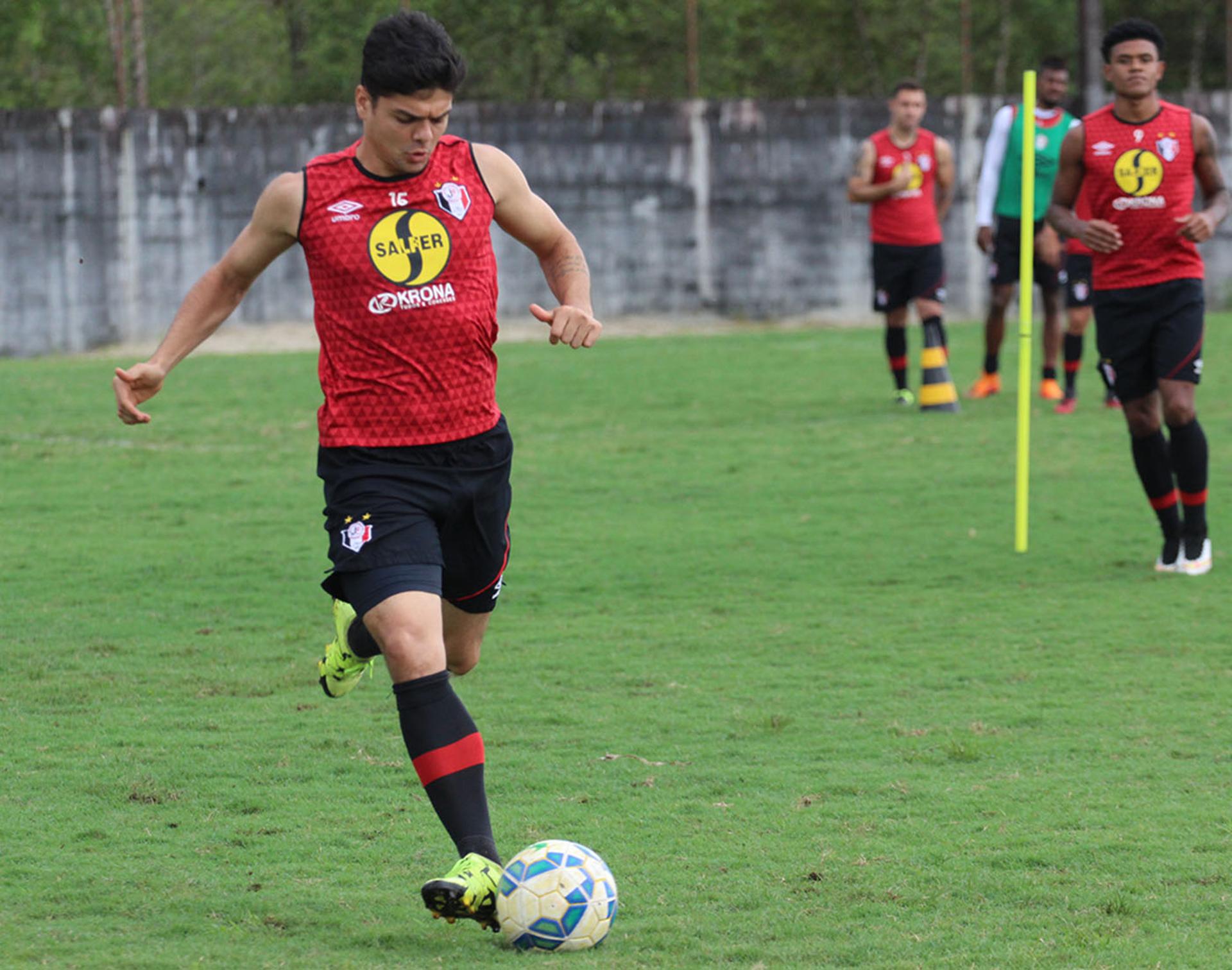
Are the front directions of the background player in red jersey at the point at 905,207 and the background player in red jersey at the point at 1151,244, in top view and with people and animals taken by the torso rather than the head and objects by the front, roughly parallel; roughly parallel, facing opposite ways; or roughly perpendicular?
roughly parallel

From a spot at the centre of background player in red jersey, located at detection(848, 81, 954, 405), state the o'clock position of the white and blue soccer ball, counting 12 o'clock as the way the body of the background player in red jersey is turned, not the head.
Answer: The white and blue soccer ball is roughly at 12 o'clock from the background player in red jersey.

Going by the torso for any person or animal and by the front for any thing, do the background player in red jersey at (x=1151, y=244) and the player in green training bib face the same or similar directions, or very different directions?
same or similar directions

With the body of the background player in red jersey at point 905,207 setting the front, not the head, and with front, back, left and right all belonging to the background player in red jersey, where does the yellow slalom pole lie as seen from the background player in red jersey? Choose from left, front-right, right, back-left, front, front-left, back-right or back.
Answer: front

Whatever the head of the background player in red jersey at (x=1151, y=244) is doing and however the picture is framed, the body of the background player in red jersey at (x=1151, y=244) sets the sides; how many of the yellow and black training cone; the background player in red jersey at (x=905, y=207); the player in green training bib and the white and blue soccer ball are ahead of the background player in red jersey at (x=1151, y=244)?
1

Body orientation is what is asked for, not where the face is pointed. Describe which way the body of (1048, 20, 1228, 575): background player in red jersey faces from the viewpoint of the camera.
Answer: toward the camera

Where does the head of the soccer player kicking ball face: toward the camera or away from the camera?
toward the camera

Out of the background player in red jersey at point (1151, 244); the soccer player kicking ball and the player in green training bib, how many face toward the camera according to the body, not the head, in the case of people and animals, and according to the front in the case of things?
3

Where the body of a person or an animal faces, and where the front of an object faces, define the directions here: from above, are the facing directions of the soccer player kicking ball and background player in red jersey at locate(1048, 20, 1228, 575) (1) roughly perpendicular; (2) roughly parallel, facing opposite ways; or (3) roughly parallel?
roughly parallel

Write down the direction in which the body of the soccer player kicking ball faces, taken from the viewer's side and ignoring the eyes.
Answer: toward the camera

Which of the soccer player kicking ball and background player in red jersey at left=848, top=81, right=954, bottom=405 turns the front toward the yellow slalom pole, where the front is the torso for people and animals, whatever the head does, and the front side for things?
the background player in red jersey

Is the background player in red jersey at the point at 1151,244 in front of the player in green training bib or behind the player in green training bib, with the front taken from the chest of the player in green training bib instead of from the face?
in front

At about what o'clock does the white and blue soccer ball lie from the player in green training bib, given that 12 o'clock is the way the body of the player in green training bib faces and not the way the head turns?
The white and blue soccer ball is roughly at 12 o'clock from the player in green training bib.

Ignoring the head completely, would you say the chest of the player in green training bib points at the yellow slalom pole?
yes

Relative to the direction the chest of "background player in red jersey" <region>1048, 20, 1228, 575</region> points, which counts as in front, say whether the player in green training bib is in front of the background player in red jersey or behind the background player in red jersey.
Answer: behind
